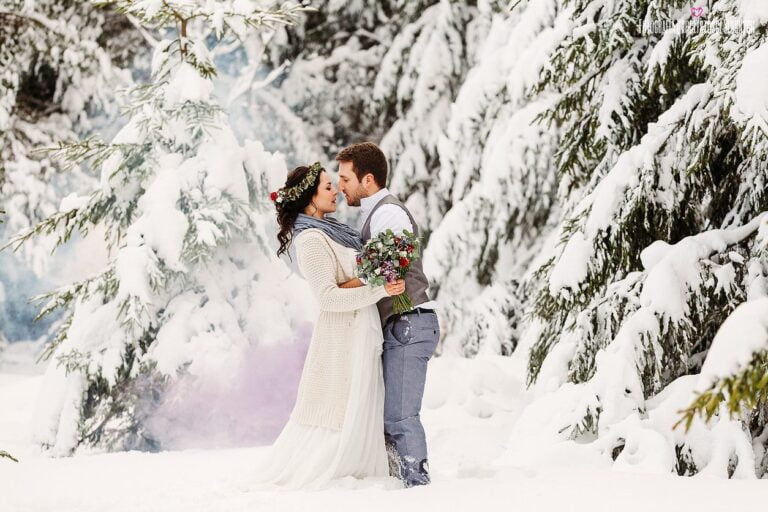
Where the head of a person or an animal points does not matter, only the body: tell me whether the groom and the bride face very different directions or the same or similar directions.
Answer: very different directions

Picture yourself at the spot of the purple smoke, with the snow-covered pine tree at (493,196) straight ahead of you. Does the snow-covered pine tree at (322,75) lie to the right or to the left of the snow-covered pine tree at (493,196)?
left

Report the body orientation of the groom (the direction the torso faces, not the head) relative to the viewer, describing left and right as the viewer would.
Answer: facing to the left of the viewer

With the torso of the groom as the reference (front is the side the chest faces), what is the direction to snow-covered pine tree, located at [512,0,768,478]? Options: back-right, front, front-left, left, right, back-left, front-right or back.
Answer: back

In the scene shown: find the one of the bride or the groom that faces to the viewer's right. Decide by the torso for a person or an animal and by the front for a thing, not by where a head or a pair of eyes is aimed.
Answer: the bride

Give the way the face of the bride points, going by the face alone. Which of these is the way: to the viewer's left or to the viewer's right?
to the viewer's right

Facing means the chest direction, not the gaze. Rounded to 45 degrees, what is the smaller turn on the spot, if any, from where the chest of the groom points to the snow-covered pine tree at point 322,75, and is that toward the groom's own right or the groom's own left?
approximately 90° to the groom's own right

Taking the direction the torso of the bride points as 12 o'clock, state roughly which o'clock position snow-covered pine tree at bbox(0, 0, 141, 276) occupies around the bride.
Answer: The snow-covered pine tree is roughly at 8 o'clock from the bride.

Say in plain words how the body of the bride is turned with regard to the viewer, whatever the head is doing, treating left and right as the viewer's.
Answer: facing to the right of the viewer

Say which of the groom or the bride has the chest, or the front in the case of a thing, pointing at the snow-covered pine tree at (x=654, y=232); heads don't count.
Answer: the bride

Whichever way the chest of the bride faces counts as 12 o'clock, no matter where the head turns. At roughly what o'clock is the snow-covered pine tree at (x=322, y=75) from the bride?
The snow-covered pine tree is roughly at 9 o'clock from the bride.

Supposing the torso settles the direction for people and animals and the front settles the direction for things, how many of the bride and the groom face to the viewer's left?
1
